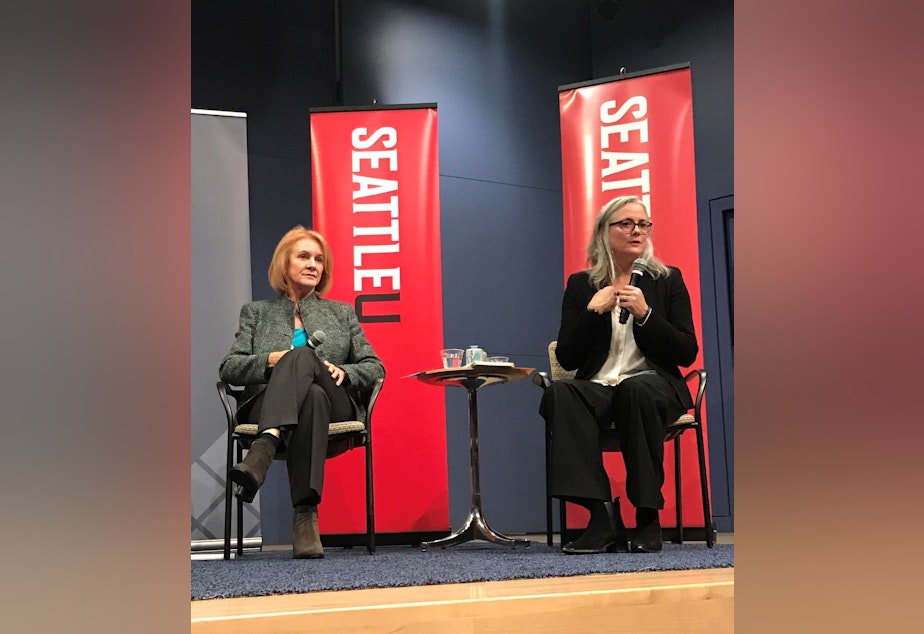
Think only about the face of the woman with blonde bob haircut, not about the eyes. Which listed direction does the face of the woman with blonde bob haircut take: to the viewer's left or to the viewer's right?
to the viewer's right

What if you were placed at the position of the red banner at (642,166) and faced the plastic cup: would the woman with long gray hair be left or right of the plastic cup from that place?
left

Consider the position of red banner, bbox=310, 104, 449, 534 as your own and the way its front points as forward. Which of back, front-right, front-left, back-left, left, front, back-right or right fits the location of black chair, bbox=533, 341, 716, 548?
front-left

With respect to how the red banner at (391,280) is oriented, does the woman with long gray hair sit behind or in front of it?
in front

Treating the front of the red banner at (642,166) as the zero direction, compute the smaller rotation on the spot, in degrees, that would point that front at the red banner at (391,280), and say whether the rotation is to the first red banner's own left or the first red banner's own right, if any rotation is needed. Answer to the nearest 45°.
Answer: approximately 90° to the first red banner's own right

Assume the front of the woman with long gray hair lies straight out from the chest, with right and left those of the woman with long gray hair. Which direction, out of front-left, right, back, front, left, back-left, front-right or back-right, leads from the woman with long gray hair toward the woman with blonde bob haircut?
right

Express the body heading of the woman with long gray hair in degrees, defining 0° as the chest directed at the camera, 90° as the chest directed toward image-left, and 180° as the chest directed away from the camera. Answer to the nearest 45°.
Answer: approximately 0°

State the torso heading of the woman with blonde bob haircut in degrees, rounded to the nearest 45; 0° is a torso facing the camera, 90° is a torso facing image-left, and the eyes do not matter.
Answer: approximately 0°
